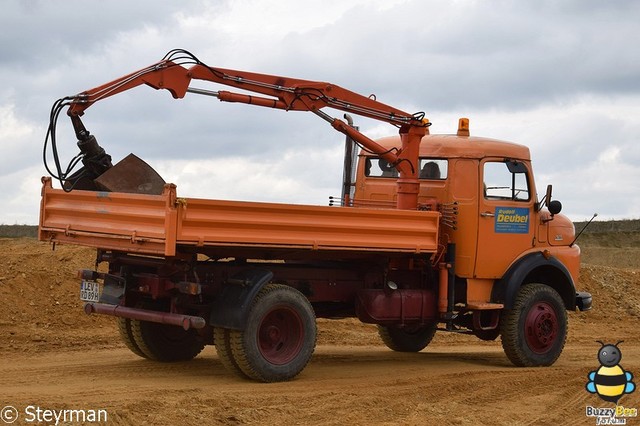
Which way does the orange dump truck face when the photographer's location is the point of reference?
facing away from the viewer and to the right of the viewer
